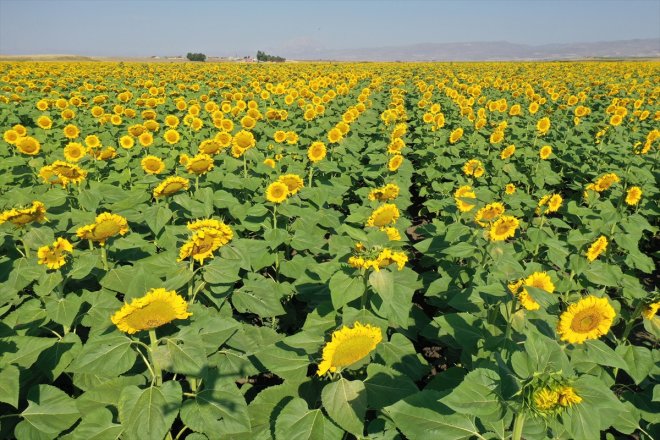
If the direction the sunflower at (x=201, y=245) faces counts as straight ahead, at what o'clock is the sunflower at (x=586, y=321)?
the sunflower at (x=586, y=321) is roughly at 10 o'clock from the sunflower at (x=201, y=245).

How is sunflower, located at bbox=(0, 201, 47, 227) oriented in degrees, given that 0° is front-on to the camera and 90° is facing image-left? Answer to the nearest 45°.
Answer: approximately 0°

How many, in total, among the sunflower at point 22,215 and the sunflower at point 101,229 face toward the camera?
2

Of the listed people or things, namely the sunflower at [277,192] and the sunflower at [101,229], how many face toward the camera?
2

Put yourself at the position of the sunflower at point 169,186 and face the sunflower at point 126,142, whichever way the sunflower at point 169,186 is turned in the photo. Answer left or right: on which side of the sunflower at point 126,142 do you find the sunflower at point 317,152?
right

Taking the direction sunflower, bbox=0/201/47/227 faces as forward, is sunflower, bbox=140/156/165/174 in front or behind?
behind

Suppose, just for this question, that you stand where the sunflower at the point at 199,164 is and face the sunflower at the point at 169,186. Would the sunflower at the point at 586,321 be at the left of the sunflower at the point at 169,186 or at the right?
left

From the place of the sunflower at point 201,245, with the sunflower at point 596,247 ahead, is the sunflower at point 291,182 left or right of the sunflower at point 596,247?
left

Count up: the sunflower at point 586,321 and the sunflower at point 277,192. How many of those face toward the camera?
2

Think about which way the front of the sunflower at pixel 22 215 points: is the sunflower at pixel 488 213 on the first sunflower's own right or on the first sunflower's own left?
on the first sunflower's own left

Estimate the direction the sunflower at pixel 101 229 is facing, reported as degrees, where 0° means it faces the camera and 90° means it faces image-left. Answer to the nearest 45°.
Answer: approximately 0°
